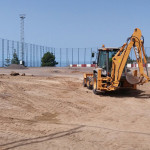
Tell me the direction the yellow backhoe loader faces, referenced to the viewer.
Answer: facing away from the viewer and to the left of the viewer
